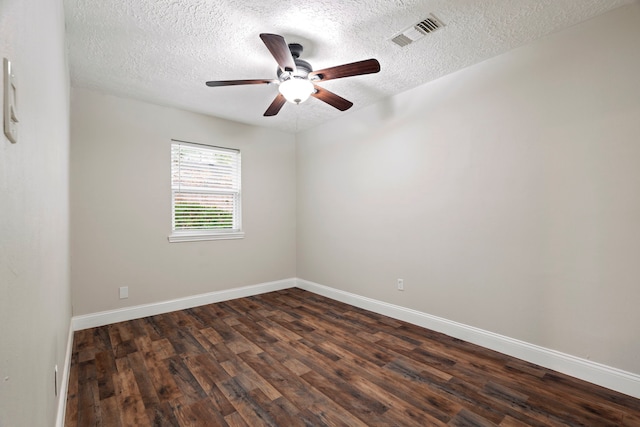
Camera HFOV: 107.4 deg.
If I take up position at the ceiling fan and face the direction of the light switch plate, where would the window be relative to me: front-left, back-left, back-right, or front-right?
back-right

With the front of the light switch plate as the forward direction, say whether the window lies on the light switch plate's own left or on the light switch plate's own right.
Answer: on the light switch plate's own left

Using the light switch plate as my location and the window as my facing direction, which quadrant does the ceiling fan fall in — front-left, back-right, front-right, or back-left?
front-right

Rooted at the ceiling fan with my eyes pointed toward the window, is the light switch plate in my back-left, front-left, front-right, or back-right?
back-left

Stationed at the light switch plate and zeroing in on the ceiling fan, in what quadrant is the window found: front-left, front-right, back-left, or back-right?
front-left

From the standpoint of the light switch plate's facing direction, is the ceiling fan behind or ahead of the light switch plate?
ahead

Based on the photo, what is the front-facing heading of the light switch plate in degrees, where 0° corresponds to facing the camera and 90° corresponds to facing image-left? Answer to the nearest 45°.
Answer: approximately 270°

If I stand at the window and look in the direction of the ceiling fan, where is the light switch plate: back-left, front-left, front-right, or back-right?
front-right
